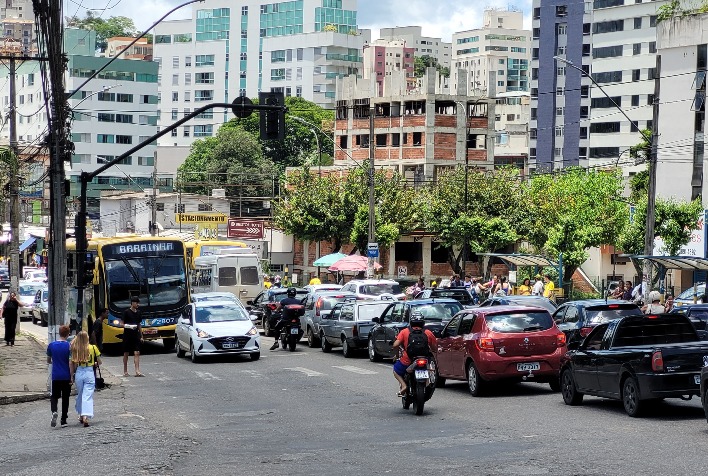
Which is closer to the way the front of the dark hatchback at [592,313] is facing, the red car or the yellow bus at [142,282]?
the yellow bus

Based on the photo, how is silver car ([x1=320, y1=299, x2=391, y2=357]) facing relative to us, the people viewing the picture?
facing away from the viewer and to the left of the viewer

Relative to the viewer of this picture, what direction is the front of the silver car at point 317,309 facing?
facing away from the viewer and to the left of the viewer

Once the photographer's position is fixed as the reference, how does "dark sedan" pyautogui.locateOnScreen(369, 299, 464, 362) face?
facing away from the viewer and to the left of the viewer

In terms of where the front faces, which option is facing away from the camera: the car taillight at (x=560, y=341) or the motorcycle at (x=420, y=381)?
the motorcycle

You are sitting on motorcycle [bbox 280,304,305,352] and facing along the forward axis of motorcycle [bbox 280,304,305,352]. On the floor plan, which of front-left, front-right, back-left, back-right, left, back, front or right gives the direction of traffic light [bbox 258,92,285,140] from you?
back

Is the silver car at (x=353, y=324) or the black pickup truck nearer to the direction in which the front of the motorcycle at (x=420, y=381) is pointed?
the silver car

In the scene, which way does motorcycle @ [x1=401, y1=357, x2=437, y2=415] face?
away from the camera
